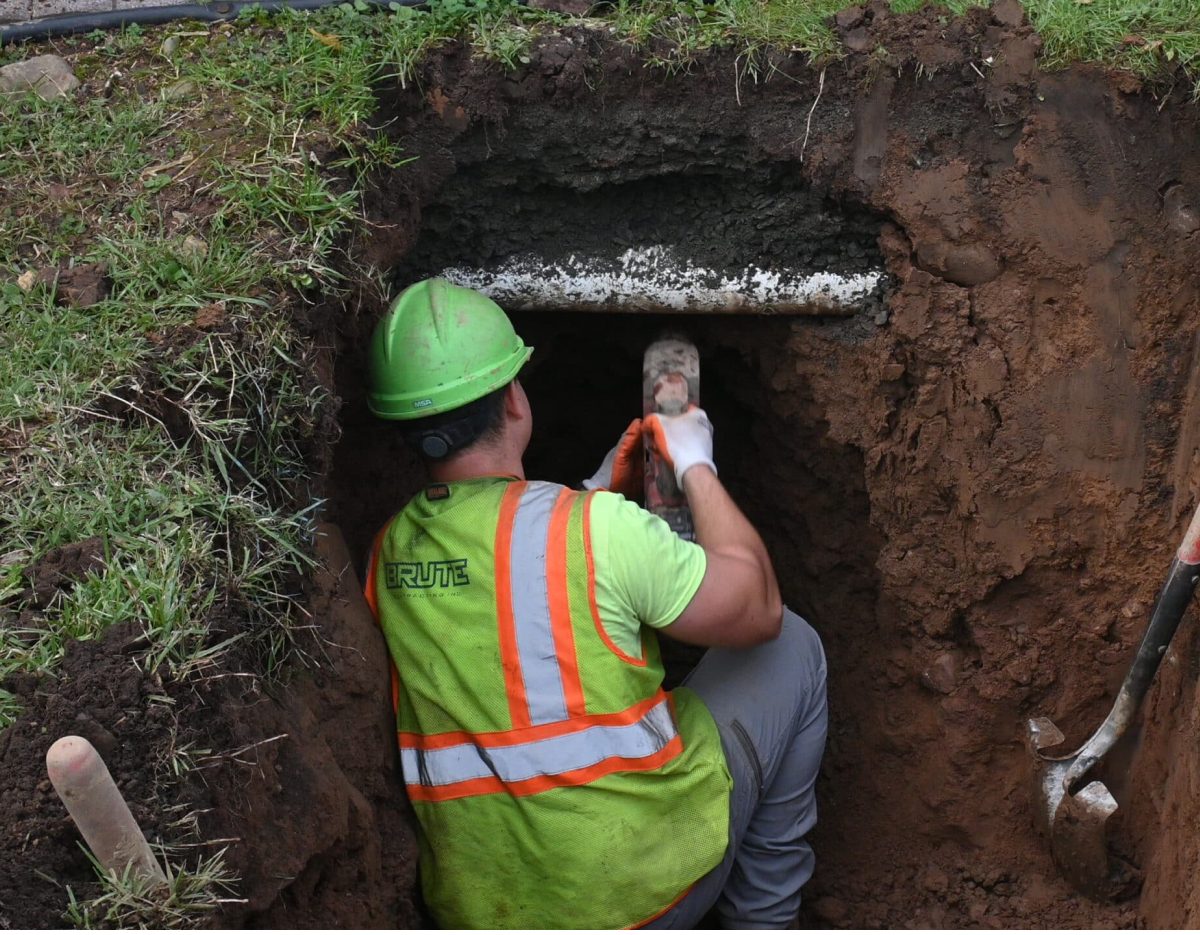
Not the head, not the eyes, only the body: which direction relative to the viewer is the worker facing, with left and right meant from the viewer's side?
facing away from the viewer and to the right of the viewer

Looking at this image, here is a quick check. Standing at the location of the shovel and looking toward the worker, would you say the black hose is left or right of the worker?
right

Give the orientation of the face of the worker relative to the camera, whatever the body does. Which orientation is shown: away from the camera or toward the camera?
away from the camera

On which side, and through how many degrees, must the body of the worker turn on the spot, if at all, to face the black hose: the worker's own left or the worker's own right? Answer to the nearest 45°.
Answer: approximately 90° to the worker's own left
